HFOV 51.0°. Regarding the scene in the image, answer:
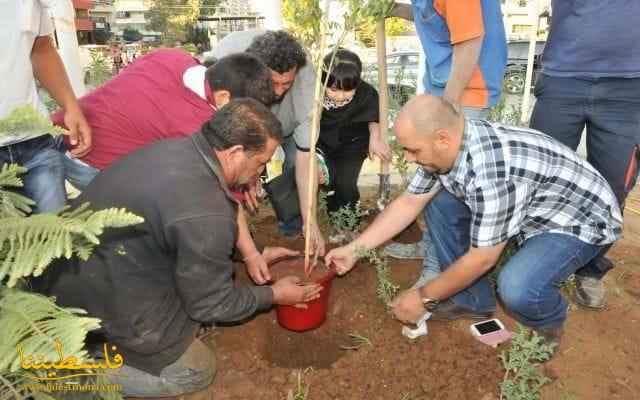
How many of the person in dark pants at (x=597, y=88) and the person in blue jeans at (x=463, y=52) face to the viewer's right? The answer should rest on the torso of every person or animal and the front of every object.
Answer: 0

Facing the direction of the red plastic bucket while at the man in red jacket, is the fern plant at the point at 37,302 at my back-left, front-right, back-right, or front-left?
front-right

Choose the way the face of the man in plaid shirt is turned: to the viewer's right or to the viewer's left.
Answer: to the viewer's left

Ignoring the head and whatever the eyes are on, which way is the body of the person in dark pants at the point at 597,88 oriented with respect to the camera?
toward the camera

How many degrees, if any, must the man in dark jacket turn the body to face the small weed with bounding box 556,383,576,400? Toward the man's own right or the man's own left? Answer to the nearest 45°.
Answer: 0° — they already face it

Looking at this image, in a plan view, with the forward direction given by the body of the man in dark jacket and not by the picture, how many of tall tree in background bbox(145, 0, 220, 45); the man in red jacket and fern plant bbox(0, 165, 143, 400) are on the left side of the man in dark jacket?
2

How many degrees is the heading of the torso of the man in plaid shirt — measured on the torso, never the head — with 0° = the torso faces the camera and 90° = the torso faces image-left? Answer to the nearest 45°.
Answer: approximately 90°

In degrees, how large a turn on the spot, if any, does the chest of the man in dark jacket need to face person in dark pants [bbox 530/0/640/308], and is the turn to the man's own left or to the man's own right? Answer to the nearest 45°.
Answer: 0° — they already face them
